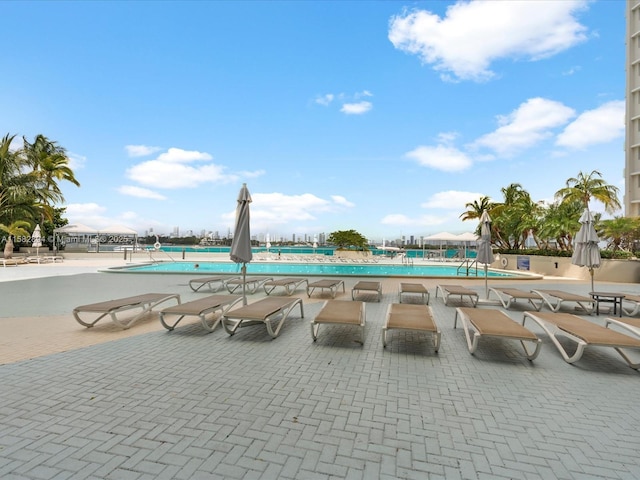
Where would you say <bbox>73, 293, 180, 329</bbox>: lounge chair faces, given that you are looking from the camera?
facing away from the viewer and to the right of the viewer

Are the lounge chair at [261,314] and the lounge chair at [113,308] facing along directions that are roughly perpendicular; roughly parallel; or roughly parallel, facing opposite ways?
roughly parallel

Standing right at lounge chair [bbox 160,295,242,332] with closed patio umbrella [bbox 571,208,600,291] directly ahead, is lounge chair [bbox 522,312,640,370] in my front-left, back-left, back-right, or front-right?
front-right

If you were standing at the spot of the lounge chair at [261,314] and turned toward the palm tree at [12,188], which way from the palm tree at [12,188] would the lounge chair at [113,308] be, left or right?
left

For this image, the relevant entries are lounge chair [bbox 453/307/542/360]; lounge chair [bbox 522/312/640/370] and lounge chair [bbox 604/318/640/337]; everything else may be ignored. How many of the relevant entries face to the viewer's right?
0

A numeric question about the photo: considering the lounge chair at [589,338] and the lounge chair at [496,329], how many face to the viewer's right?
0

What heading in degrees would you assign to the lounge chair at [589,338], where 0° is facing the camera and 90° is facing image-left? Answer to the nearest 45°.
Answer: approximately 135°
